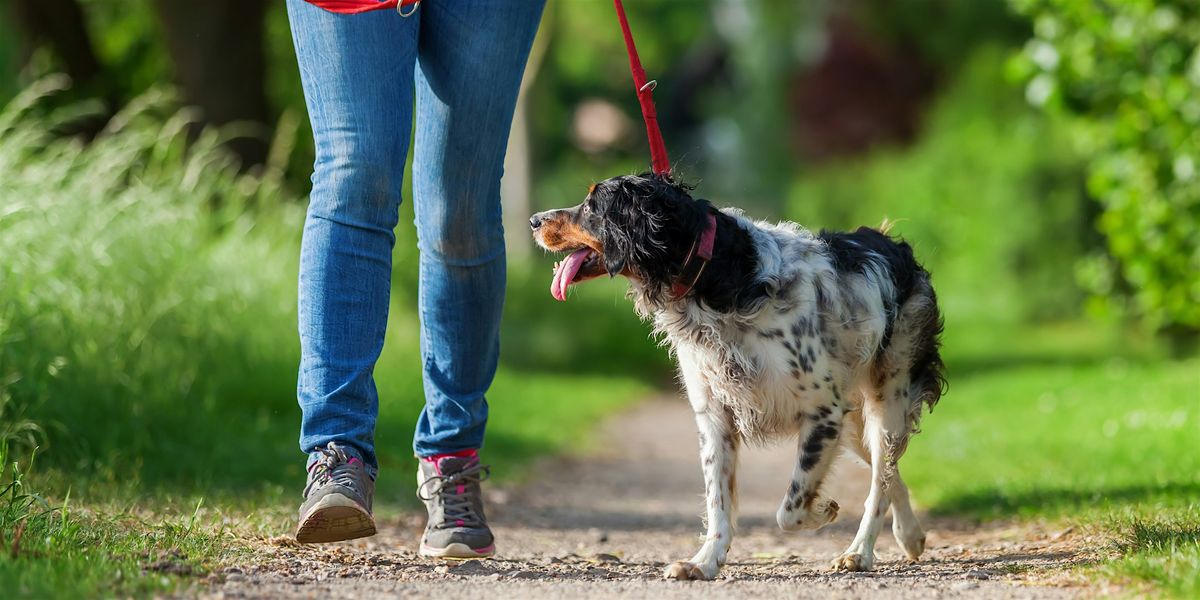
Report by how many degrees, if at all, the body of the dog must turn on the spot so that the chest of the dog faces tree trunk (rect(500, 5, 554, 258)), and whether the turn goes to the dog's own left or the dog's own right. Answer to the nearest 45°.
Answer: approximately 135° to the dog's own right

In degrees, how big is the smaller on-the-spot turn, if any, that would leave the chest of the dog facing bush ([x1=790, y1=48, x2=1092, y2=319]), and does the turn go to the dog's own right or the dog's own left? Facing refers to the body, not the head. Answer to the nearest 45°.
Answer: approximately 135° to the dog's own right

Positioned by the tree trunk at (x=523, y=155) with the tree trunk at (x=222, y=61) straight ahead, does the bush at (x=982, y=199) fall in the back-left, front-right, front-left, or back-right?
back-left

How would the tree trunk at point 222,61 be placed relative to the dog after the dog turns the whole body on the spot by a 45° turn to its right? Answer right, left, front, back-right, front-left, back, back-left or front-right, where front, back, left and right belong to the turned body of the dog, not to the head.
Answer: front-right

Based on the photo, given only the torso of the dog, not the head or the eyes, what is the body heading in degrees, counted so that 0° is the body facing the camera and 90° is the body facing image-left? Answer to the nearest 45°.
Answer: approximately 45°

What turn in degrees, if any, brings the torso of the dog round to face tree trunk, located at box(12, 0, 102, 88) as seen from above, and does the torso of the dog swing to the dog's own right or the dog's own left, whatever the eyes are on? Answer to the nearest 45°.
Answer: approximately 90° to the dog's own right
